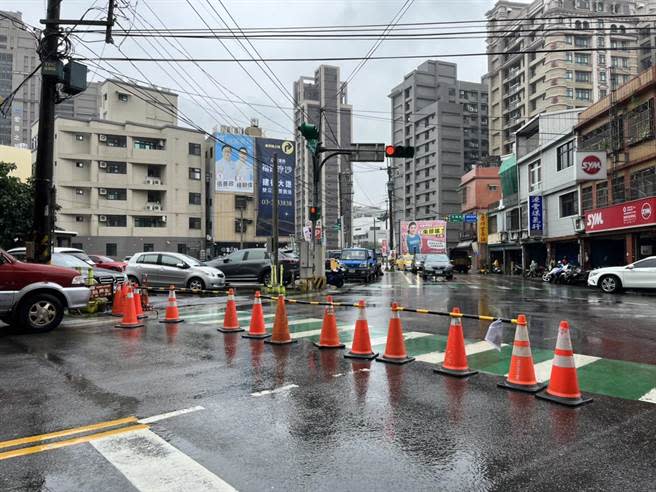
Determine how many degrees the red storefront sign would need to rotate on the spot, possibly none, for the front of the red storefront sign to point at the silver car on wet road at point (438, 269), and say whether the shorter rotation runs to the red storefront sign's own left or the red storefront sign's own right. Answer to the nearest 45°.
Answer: approximately 45° to the red storefront sign's own right

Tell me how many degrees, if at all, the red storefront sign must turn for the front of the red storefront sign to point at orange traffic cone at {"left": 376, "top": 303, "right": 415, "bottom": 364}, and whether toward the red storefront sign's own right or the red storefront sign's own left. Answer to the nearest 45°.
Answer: approximately 45° to the red storefront sign's own left

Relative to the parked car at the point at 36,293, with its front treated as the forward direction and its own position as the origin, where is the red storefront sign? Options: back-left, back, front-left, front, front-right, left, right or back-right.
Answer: front

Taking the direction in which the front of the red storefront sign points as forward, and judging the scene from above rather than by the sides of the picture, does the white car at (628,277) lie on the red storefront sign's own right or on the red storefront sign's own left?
on the red storefront sign's own left

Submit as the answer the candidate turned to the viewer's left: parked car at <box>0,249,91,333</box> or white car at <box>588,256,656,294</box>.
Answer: the white car

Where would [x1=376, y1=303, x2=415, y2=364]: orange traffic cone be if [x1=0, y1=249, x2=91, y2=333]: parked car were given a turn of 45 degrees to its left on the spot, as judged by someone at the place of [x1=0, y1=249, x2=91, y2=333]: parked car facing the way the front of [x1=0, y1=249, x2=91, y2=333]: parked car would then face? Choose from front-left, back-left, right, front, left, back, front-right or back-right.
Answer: right

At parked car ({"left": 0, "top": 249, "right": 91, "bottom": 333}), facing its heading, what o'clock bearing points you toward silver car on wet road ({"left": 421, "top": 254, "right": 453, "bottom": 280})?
silver car on wet road ({"left": 421, "top": 254, "right": 453, "bottom": 280}) is roughly at 11 o'clock from parked car ({"left": 0, "top": 249, "right": 91, "bottom": 333}).

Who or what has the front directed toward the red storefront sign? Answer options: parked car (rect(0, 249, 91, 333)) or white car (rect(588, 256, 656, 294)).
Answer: the parked car

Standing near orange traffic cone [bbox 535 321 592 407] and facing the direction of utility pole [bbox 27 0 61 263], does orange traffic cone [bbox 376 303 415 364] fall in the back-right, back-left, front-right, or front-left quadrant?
front-right

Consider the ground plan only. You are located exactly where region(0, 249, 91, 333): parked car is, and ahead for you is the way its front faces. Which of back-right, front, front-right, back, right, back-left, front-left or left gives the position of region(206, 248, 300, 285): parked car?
front-left

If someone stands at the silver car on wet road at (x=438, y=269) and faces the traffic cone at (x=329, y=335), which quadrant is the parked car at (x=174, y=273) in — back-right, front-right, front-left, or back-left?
front-right

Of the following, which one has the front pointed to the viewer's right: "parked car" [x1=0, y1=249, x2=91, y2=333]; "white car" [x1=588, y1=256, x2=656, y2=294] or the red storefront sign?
the parked car

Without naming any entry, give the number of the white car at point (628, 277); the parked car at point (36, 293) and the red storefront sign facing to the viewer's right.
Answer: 1

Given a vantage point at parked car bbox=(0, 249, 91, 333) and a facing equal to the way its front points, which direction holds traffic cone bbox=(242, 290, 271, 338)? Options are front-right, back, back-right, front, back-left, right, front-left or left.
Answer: front-right

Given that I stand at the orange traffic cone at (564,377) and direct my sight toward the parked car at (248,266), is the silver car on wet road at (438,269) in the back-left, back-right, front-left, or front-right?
front-right

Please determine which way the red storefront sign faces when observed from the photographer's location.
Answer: facing the viewer and to the left of the viewer

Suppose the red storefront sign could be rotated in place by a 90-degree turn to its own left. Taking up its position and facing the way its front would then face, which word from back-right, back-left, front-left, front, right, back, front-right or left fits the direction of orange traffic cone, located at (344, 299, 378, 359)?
front-right

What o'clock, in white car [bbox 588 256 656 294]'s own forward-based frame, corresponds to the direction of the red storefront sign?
The red storefront sign is roughly at 3 o'clock from the white car.

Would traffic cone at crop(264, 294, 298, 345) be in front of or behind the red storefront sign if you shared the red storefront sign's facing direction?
in front

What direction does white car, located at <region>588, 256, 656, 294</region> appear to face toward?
to the viewer's left

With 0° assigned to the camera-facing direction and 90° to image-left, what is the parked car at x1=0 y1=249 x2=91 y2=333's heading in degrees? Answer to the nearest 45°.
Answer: approximately 270°

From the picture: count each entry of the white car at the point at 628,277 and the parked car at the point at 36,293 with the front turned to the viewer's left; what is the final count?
1
